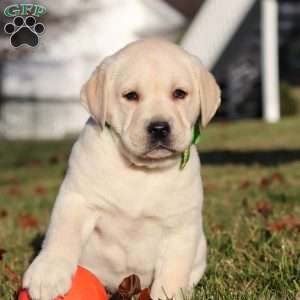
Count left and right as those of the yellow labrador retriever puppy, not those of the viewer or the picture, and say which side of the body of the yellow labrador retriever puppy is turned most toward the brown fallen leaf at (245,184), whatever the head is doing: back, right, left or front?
back

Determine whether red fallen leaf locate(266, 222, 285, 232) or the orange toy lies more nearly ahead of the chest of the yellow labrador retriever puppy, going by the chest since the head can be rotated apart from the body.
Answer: the orange toy

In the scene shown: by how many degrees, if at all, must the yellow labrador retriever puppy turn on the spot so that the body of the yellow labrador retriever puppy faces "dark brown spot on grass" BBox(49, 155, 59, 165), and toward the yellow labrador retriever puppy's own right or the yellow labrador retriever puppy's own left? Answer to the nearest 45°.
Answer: approximately 180°

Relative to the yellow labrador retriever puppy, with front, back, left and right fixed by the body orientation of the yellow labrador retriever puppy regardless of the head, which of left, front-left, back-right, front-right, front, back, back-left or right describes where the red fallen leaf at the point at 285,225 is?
back-left

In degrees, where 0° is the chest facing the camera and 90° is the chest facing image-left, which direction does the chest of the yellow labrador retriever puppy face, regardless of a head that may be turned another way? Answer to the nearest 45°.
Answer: approximately 0°

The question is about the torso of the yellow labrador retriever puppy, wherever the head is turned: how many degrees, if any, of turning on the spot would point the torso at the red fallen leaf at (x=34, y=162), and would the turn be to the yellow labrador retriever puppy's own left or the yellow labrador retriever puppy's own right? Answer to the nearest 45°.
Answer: approximately 180°

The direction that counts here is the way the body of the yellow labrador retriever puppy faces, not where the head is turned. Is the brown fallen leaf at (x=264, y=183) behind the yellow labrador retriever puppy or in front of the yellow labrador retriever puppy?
behind
